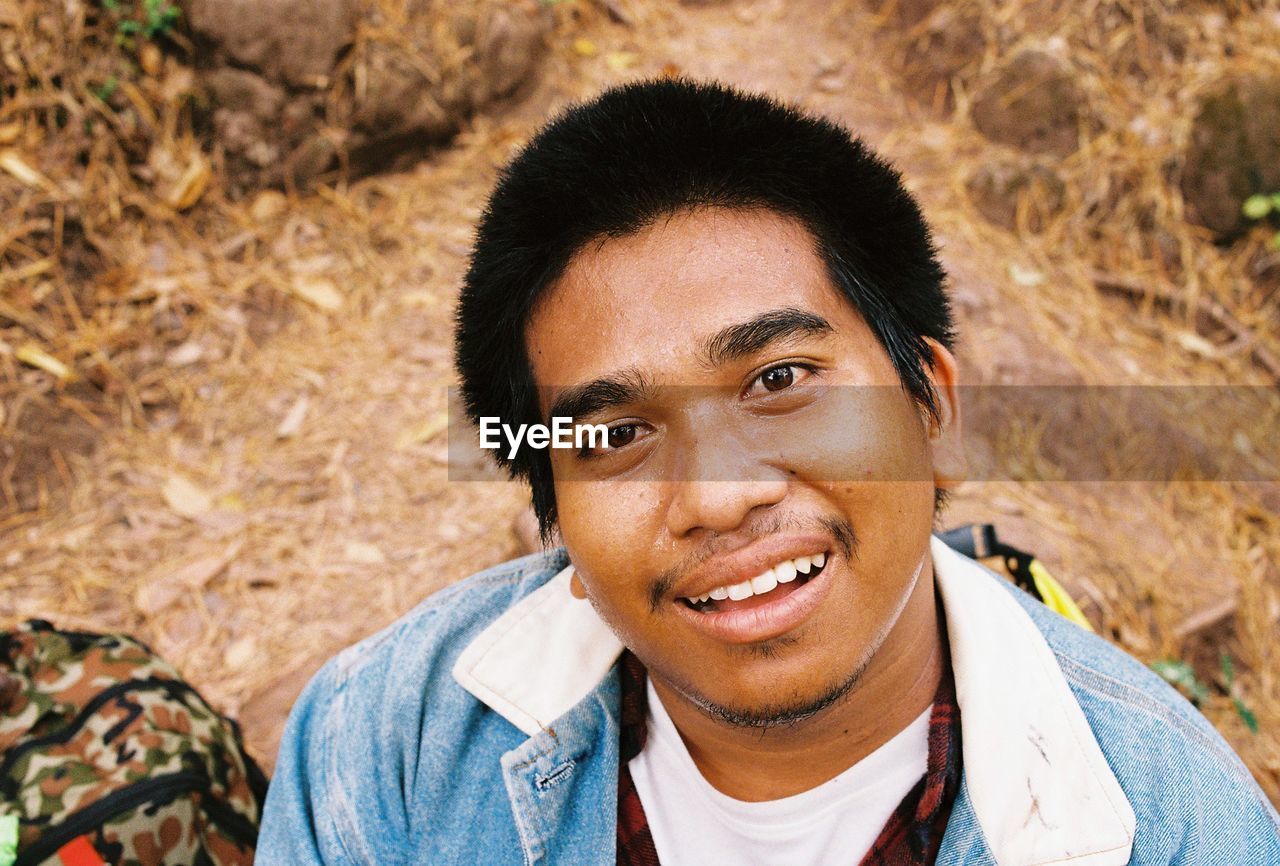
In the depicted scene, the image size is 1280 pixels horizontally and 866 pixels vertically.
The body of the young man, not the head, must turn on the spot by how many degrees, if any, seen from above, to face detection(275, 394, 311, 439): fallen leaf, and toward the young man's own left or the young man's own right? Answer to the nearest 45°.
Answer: approximately 135° to the young man's own right

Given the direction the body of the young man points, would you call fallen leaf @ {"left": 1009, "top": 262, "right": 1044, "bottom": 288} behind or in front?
behind

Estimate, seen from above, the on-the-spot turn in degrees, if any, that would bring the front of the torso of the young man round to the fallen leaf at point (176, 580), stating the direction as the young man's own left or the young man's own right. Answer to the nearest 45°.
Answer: approximately 135° to the young man's own right

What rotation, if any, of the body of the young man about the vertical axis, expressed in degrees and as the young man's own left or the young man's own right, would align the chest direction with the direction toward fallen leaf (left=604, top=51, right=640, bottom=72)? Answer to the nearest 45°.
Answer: approximately 180°

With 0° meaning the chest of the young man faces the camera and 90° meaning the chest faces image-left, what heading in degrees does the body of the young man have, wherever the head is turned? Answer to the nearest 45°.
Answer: approximately 0°

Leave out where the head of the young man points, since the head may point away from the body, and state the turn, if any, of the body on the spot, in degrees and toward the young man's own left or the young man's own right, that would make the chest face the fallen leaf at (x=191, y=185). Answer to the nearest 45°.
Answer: approximately 135° to the young man's own right

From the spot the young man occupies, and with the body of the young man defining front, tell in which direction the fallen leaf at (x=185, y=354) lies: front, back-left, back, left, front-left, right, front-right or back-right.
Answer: back-right
